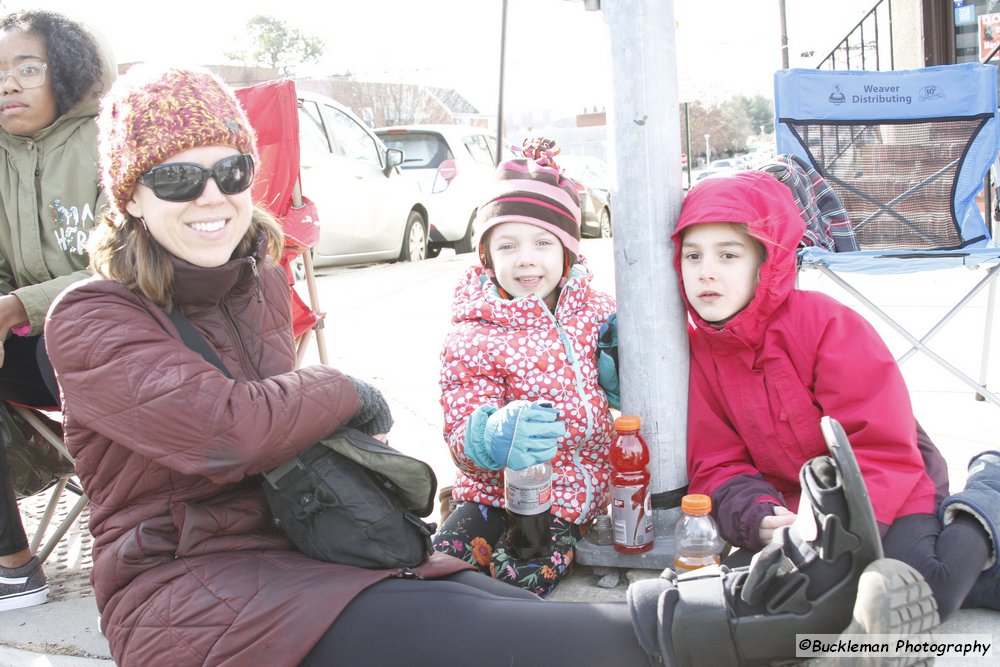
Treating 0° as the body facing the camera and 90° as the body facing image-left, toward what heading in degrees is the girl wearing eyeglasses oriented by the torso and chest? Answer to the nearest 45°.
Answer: approximately 45°

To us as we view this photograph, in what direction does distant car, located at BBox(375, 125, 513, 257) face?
facing away from the viewer and to the right of the viewer

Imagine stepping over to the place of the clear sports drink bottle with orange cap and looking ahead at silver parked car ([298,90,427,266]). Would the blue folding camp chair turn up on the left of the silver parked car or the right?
right

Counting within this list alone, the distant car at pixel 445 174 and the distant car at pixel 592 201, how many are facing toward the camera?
0

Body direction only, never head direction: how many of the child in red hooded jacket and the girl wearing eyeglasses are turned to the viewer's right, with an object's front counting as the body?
0

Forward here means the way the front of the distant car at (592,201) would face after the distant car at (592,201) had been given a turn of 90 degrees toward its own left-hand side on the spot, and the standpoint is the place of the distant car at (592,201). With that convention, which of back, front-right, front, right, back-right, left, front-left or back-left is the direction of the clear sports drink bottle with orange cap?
back-left

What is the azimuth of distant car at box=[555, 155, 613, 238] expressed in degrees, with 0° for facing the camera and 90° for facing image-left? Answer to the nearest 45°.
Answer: approximately 225°

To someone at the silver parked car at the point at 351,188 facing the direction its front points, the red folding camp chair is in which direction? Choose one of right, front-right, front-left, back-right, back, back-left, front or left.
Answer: back-right

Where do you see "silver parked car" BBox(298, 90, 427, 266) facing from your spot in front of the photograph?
facing away from the viewer and to the right of the viewer

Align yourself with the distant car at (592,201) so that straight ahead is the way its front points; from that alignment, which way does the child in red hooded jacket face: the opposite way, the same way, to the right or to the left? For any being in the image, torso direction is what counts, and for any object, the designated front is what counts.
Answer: the opposite way

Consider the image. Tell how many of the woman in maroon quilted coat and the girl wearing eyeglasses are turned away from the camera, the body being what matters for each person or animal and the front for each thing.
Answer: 0

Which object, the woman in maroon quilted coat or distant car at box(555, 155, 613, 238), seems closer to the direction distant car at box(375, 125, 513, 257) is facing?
the distant car
